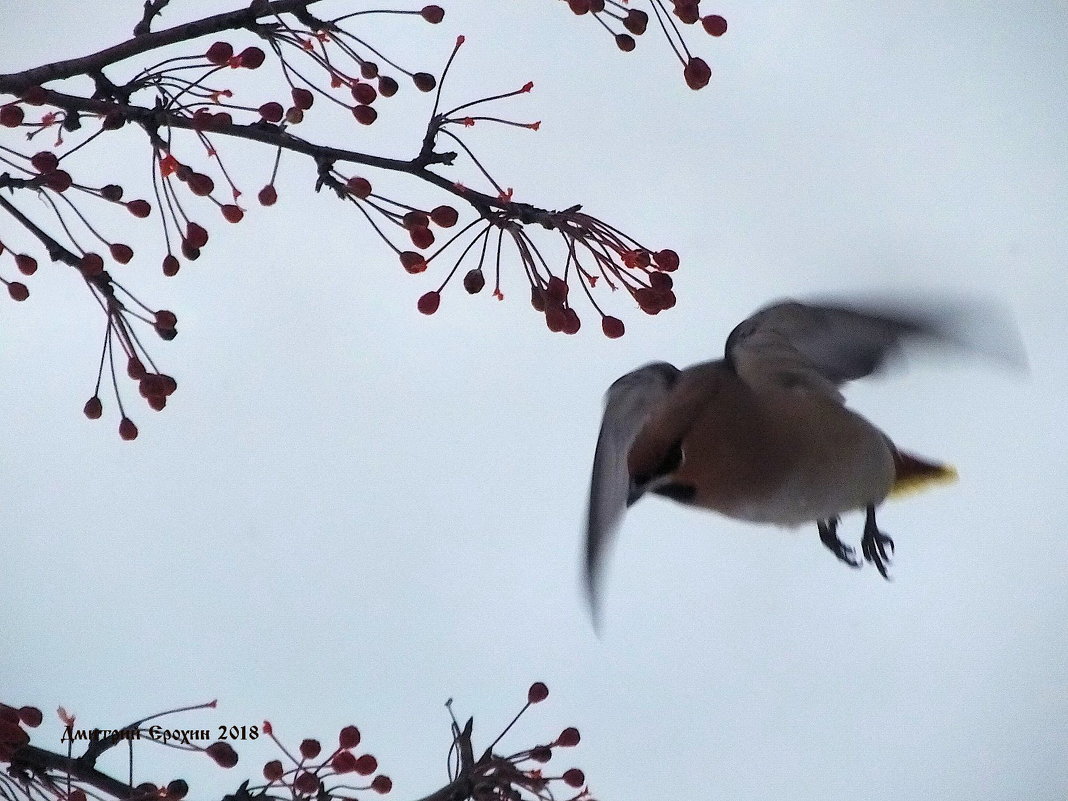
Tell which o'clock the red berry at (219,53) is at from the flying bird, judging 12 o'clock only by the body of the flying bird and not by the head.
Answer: The red berry is roughly at 11 o'clock from the flying bird.

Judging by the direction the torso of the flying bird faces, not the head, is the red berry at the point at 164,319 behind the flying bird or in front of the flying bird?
in front

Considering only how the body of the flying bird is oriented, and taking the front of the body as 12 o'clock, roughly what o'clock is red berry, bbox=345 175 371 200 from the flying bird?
The red berry is roughly at 11 o'clock from the flying bird.

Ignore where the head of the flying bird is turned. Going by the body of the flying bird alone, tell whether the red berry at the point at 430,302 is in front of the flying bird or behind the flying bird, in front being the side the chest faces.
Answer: in front

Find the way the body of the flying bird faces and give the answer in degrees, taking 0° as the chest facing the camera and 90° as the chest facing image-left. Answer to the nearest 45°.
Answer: approximately 45°

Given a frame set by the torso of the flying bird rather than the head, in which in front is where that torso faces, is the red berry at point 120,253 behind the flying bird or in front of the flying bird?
in front

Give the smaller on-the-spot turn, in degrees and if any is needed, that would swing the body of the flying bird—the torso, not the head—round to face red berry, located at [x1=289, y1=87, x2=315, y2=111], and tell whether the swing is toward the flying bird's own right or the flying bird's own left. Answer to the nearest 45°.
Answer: approximately 45° to the flying bird's own left
